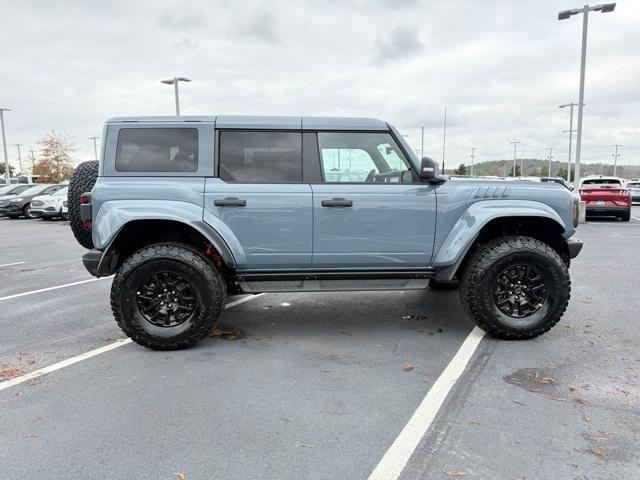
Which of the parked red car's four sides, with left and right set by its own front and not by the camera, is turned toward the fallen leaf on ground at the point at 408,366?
back

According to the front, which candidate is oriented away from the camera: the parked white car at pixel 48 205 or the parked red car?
the parked red car

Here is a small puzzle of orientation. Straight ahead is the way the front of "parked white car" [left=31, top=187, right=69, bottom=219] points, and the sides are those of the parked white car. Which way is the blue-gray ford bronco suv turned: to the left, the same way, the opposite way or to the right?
to the left

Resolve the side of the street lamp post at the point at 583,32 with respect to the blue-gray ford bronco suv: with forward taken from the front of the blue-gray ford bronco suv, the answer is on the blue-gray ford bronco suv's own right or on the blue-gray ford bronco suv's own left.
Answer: on the blue-gray ford bronco suv's own left

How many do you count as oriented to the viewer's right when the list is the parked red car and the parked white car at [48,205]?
0

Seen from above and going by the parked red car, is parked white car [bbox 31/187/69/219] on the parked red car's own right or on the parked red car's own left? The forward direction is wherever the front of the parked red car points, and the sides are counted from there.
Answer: on the parked red car's own left

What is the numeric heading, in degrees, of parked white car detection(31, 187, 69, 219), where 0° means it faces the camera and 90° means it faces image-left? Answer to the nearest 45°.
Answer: approximately 45°

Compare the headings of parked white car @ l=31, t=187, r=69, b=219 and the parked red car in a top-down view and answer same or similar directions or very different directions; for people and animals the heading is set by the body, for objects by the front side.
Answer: very different directions

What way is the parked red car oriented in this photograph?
away from the camera

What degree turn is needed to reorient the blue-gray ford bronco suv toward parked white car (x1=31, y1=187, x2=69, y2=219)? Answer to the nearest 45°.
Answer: approximately 135° to its left

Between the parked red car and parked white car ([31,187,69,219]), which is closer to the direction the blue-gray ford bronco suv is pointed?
the parked red car

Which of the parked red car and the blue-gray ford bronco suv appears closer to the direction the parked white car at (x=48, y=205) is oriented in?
the blue-gray ford bronco suv

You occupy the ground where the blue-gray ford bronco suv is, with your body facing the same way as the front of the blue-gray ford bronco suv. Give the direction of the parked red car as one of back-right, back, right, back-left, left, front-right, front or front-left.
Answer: front-left

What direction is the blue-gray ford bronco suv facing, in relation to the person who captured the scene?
facing to the right of the viewer

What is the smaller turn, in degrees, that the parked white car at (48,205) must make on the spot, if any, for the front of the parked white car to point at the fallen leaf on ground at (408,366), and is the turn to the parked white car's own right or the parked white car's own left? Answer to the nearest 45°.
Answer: approximately 45° to the parked white car's own left

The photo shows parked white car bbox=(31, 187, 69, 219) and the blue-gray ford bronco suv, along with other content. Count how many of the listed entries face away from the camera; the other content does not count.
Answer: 0

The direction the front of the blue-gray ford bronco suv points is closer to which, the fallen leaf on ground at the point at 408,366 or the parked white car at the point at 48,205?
the fallen leaf on ground
